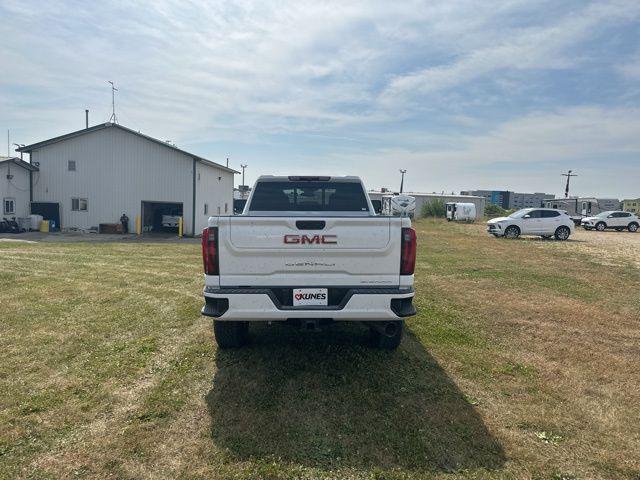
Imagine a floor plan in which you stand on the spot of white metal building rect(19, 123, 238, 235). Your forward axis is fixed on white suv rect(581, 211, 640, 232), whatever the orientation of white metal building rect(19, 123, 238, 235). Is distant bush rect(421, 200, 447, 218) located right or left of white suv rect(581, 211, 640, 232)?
left

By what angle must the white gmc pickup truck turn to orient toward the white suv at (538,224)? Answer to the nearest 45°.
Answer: approximately 45° to its right

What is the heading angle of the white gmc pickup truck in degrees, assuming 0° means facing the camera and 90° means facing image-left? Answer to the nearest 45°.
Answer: approximately 180°

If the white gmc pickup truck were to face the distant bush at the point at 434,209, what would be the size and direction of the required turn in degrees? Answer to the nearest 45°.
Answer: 0° — it already faces it

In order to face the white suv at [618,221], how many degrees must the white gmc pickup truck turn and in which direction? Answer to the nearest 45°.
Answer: approximately 45° to its right

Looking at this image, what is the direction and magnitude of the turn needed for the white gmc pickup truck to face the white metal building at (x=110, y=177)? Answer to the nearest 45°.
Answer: approximately 45° to its left
